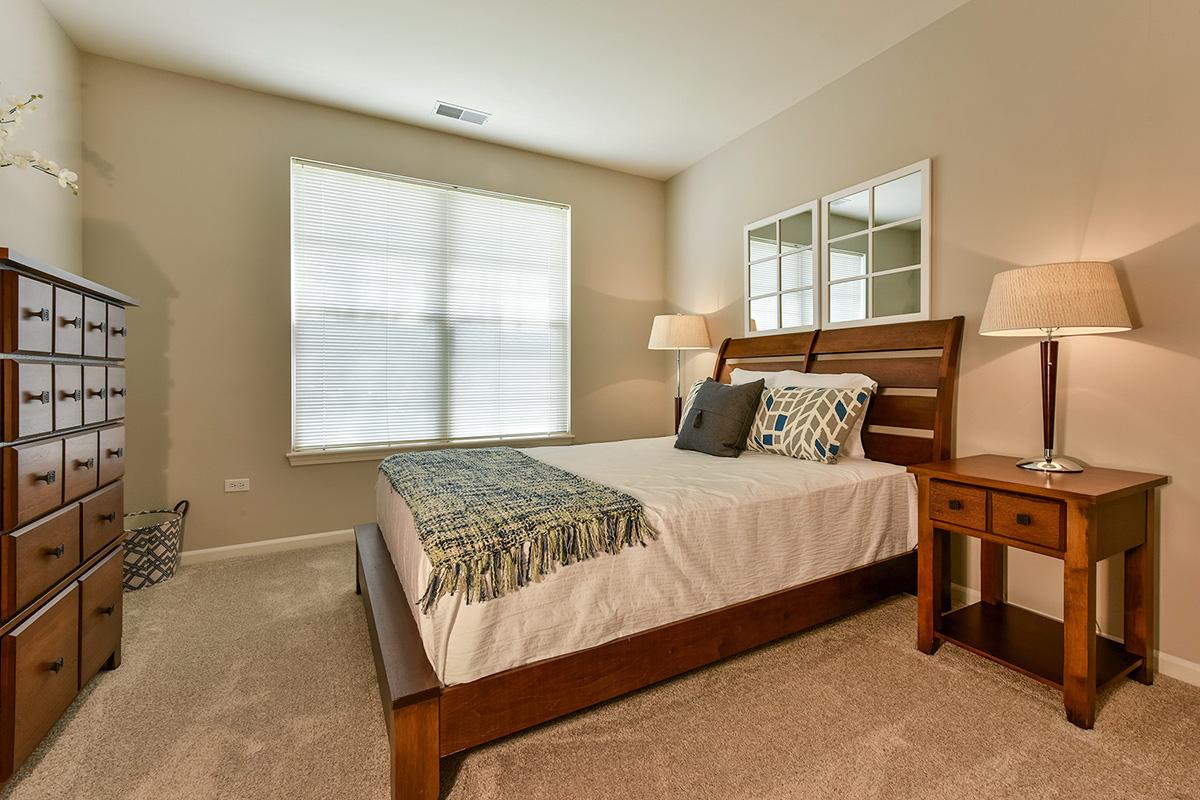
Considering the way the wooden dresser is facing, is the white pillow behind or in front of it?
in front

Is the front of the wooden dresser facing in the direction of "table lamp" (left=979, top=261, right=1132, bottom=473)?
yes

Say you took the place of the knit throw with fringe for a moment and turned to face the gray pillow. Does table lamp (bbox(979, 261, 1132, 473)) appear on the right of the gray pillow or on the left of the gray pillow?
right

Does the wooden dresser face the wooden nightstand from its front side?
yes

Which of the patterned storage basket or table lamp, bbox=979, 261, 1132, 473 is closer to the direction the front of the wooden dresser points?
the table lamp

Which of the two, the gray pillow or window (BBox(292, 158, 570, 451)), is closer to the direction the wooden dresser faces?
the gray pillow

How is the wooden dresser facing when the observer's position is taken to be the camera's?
facing the viewer and to the right of the viewer

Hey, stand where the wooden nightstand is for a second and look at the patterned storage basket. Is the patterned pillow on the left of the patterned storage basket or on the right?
right

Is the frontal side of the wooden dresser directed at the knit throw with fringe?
yes

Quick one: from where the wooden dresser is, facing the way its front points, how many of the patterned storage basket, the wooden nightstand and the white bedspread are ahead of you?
2

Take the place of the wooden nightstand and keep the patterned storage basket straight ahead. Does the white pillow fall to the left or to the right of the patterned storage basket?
right

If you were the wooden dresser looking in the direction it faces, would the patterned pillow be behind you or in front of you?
in front

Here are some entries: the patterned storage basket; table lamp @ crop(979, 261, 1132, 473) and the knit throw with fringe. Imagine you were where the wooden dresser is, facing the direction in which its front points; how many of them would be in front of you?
2
